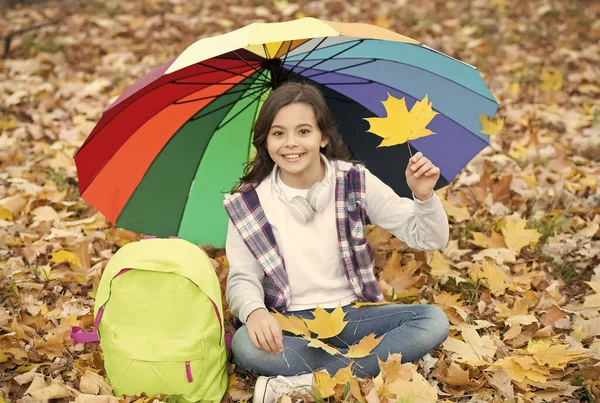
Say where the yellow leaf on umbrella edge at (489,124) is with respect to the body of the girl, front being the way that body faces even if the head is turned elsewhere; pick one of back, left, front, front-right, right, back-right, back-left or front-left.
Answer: back-left

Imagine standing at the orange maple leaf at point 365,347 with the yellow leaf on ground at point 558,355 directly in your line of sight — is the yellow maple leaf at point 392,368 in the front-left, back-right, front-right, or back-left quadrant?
front-right

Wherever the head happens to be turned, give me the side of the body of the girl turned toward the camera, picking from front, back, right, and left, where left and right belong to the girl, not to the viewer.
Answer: front

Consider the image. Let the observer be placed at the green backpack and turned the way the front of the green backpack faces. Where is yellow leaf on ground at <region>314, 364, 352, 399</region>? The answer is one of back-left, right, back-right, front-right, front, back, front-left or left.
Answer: left

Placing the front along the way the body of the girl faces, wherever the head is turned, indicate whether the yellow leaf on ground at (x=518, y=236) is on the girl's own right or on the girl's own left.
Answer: on the girl's own left

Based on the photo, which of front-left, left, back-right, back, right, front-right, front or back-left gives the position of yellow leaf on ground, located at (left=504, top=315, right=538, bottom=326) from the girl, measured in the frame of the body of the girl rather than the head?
left

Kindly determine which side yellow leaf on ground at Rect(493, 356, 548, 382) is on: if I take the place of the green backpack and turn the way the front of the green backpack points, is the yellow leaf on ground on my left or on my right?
on my left

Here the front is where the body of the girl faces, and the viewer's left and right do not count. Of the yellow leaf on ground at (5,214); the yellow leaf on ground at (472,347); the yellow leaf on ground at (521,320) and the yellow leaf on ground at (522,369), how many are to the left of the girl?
3

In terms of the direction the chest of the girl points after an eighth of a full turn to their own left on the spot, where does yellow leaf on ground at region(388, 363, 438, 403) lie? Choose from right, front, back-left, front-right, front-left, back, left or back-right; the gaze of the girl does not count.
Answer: front

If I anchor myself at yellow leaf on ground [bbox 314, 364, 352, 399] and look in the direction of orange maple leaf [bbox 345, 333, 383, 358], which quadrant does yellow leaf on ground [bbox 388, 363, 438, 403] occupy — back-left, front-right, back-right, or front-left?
front-right

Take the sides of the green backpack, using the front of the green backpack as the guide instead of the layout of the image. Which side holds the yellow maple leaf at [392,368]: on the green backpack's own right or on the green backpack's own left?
on the green backpack's own left

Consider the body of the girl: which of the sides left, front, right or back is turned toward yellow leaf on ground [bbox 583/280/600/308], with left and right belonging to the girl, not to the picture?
left

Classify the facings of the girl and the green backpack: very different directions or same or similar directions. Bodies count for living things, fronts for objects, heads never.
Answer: same or similar directions

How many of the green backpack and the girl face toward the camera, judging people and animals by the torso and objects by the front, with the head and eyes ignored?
2

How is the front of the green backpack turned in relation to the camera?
facing the viewer
